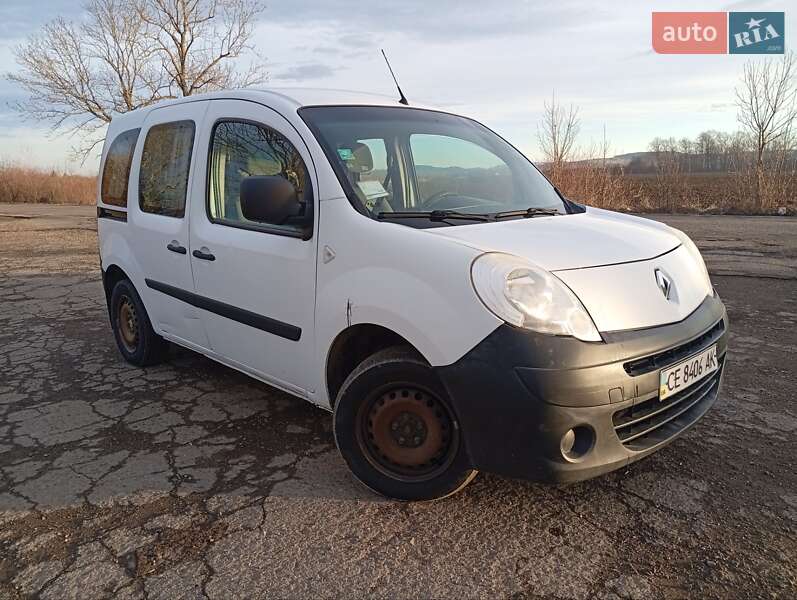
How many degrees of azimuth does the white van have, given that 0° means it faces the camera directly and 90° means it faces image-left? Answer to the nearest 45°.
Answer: approximately 315°
